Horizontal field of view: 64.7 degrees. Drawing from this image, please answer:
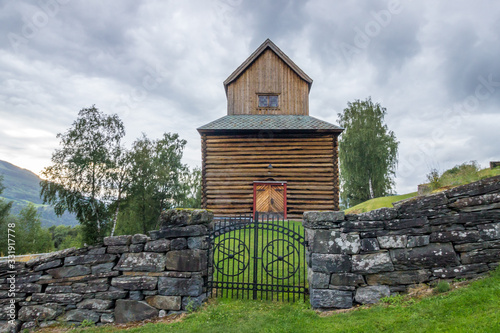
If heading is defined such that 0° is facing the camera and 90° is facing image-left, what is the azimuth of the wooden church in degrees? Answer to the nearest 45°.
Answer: approximately 0°

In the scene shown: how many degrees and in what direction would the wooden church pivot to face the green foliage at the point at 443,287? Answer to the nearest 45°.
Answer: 0° — it already faces it

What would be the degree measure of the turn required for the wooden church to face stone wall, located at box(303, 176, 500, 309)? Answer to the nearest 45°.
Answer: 0° — it already faces it

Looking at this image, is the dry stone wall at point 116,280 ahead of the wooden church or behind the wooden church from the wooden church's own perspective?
ahead
